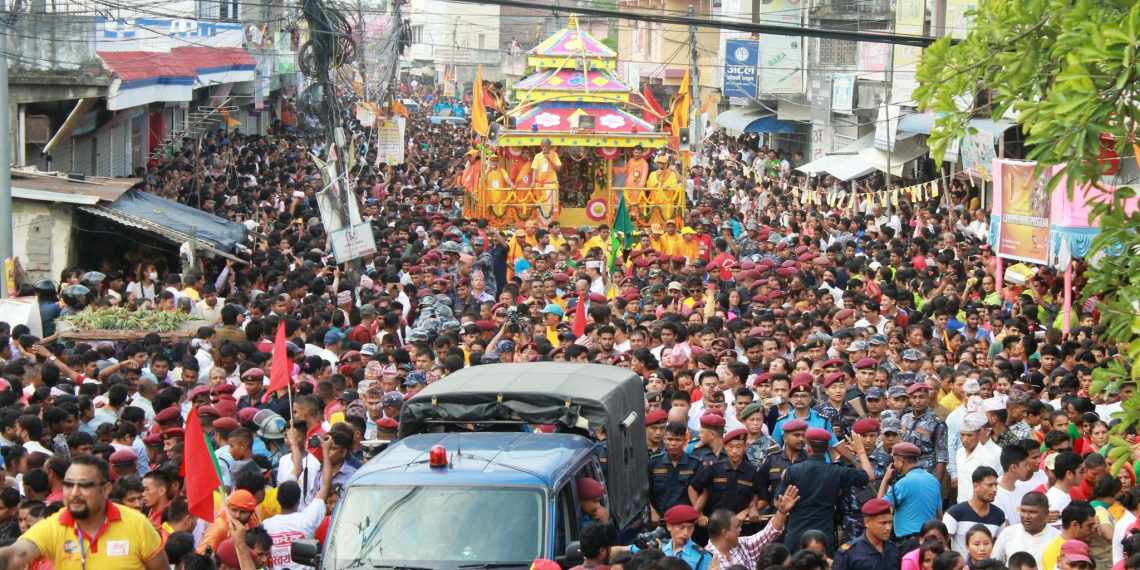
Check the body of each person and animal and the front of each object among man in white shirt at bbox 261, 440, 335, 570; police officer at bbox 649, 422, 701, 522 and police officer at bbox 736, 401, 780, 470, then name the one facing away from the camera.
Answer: the man in white shirt

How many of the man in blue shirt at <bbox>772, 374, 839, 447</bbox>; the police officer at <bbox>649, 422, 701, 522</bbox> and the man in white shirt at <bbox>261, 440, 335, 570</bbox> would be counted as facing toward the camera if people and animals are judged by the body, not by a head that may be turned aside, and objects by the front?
2

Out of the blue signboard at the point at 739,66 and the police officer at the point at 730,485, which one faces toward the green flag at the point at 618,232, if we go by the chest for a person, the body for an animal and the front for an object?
the blue signboard

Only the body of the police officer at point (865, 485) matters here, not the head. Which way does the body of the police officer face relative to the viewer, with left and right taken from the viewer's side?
facing the viewer and to the left of the viewer

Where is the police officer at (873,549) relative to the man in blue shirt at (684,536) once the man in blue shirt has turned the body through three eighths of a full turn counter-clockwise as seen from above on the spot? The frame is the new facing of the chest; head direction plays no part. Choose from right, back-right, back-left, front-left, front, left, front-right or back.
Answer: front

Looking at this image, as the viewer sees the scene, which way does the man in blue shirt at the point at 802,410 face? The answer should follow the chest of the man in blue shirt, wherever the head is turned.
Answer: toward the camera

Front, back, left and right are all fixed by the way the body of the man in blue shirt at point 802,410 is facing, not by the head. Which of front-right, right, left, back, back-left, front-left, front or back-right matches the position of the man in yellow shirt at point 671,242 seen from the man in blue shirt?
back

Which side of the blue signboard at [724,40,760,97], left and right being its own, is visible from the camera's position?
front

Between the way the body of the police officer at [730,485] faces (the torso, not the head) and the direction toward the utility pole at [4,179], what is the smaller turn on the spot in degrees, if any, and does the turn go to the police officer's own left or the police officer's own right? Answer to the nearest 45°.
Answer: approximately 135° to the police officer's own right

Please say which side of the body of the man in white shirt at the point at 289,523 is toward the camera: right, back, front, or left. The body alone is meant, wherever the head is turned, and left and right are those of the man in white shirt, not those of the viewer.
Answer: back

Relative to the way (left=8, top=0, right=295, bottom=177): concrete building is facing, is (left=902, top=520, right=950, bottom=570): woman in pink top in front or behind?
in front

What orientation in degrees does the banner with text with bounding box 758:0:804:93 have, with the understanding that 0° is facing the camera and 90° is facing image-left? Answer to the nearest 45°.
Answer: approximately 0°
